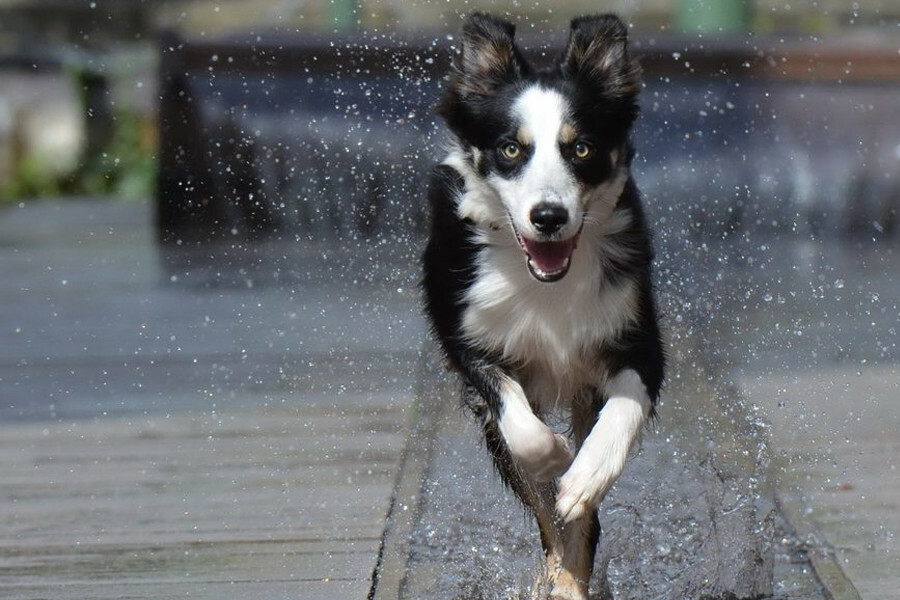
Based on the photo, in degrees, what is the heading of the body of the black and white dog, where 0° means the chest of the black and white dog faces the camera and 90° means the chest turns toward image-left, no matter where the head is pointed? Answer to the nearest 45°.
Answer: approximately 0°

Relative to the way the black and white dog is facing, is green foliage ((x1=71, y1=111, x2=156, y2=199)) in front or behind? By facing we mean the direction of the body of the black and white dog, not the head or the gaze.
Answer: behind
